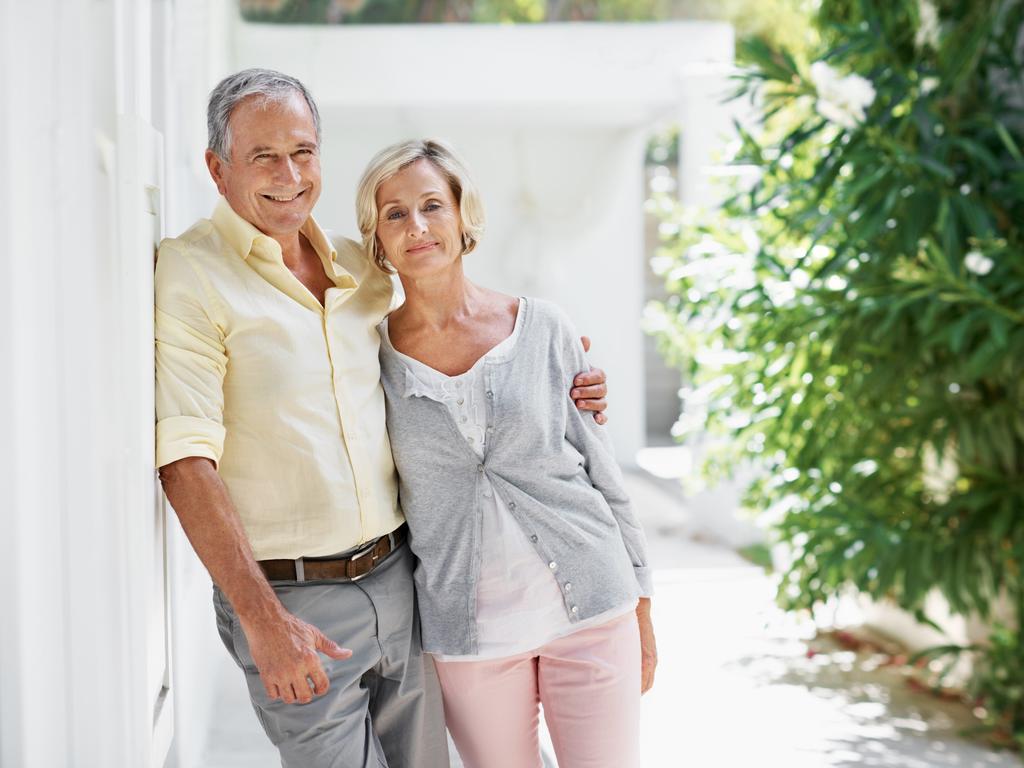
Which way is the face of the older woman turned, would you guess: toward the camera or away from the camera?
toward the camera

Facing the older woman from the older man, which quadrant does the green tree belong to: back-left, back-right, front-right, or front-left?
front-left

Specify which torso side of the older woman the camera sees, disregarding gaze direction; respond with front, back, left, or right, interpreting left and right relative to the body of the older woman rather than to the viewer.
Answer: front

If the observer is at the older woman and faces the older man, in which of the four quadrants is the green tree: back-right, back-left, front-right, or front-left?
back-right

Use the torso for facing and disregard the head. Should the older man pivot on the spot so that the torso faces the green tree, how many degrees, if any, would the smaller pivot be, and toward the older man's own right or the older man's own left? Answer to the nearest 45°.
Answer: approximately 90° to the older man's own left

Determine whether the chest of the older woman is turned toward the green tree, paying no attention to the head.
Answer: no

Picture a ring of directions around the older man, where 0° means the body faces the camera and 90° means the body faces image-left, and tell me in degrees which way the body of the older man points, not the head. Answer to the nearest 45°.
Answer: approximately 315°

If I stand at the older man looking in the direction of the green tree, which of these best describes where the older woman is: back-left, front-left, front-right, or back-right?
front-right

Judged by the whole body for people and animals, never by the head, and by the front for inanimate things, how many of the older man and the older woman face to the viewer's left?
0
